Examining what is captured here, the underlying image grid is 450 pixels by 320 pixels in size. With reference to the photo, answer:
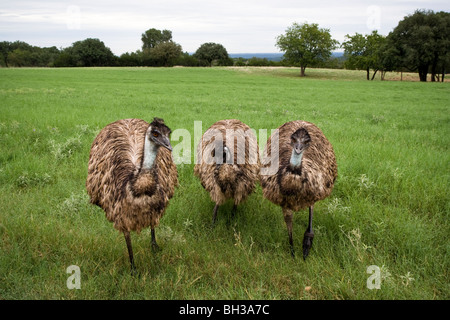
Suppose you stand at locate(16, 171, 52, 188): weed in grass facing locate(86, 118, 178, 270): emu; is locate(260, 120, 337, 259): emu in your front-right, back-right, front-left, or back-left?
front-left

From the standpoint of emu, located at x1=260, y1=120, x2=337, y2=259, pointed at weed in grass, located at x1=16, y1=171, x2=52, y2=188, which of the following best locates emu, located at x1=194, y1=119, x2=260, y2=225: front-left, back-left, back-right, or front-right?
front-right

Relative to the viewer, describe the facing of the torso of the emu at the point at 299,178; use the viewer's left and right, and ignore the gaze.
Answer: facing the viewer

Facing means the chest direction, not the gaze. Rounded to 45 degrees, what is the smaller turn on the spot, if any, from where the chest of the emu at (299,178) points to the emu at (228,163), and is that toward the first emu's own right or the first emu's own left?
approximately 135° to the first emu's own right

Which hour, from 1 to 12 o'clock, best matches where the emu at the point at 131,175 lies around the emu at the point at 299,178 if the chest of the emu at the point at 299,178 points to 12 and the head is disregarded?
the emu at the point at 131,175 is roughly at 2 o'clock from the emu at the point at 299,178.

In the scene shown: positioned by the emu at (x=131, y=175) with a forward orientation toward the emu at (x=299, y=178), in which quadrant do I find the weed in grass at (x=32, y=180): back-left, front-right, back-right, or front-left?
back-left

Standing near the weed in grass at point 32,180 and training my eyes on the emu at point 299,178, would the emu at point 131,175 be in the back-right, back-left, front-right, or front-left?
front-right

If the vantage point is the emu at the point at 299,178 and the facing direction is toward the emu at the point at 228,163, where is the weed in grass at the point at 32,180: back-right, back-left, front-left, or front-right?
front-left

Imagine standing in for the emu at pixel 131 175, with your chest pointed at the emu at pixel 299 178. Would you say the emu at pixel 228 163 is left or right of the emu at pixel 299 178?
left
